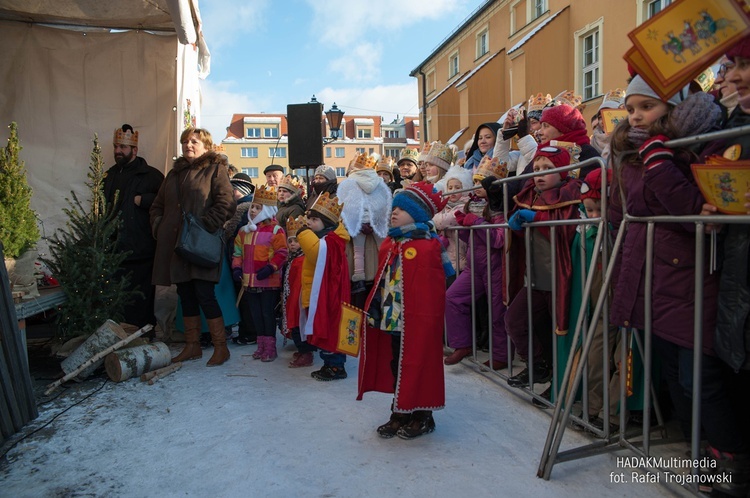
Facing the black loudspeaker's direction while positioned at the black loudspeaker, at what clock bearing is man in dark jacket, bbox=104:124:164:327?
The man in dark jacket is roughly at 1 o'clock from the black loudspeaker.

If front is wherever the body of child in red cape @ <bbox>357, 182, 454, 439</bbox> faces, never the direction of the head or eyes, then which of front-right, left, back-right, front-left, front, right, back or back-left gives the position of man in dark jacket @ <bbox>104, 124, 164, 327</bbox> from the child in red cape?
right

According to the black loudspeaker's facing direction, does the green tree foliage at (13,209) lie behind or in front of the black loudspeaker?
in front

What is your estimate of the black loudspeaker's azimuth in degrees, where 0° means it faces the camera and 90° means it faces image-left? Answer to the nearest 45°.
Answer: approximately 0°

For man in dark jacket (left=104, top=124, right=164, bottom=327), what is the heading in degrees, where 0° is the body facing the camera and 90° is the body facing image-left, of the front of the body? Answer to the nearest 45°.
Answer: approximately 45°

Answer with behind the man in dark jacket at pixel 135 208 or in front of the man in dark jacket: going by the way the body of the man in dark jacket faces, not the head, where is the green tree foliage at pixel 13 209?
in front

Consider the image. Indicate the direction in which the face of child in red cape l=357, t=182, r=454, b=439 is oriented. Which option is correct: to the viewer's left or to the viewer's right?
to the viewer's left

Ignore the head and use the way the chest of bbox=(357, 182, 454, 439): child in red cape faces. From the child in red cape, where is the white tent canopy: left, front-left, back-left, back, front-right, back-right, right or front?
right
